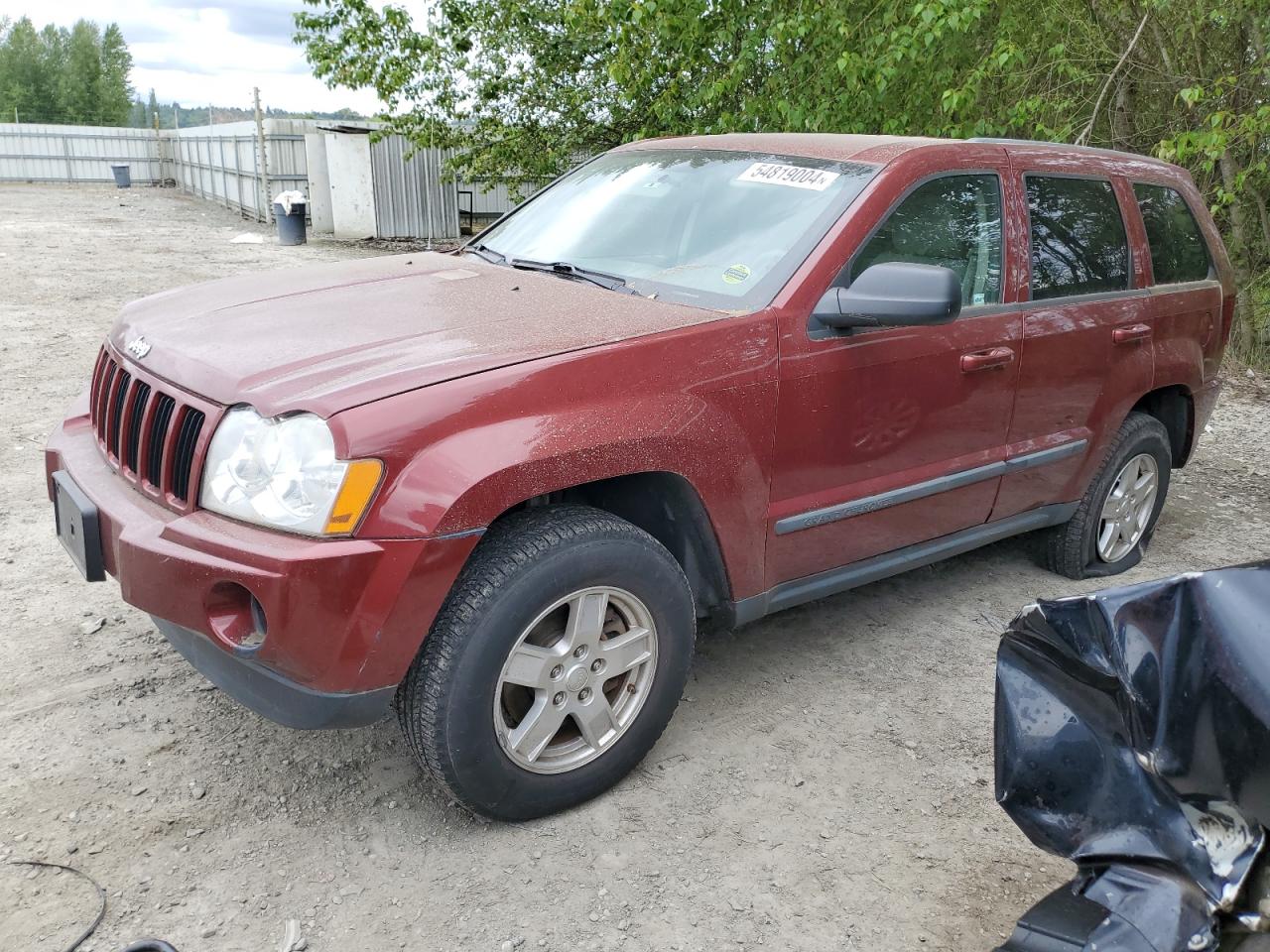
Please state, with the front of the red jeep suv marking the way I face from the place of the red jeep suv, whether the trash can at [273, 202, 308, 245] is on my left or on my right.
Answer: on my right

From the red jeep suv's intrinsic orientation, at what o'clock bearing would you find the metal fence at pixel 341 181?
The metal fence is roughly at 4 o'clock from the red jeep suv.

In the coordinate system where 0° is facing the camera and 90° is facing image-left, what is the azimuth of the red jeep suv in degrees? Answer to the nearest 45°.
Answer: approximately 45°

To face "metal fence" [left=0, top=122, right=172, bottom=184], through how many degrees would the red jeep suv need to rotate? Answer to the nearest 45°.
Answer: approximately 90° to its right

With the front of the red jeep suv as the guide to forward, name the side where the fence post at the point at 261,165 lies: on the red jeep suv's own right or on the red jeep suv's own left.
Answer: on the red jeep suv's own right
